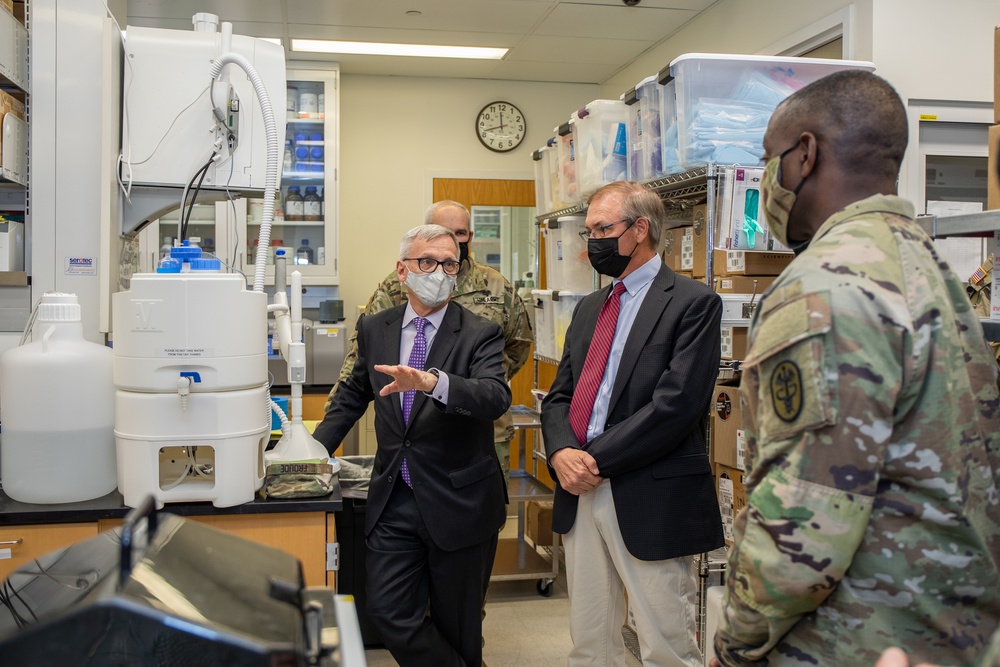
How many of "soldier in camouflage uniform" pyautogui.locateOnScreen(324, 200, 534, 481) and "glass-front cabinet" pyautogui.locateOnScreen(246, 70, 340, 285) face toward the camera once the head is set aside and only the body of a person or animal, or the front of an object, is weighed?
2

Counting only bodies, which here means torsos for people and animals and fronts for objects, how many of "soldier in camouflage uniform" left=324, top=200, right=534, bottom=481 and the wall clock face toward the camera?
2

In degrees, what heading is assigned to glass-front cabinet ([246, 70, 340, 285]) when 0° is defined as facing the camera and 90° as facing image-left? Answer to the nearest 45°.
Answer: approximately 0°

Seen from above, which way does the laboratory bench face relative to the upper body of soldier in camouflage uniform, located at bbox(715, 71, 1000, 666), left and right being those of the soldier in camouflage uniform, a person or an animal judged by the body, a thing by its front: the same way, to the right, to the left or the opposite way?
the opposite way

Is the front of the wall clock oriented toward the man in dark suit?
yes

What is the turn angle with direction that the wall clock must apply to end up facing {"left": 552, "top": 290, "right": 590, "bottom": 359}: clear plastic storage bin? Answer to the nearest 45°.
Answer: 0° — it already faces it

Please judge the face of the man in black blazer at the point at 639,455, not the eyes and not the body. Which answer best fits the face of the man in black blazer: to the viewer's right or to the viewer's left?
to the viewer's left
